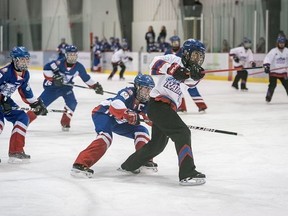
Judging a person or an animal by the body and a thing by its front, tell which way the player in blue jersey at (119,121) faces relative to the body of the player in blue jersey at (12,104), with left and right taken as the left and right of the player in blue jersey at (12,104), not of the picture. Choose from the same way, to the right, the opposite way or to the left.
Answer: the same way

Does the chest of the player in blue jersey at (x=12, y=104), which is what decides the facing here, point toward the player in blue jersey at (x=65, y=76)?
no

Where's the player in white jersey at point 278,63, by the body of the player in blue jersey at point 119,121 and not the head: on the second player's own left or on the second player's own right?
on the second player's own left

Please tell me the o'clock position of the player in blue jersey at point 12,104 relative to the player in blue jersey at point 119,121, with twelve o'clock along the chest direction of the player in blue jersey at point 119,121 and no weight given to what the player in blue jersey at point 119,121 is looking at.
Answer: the player in blue jersey at point 12,104 is roughly at 6 o'clock from the player in blue jersey at point 119,121.

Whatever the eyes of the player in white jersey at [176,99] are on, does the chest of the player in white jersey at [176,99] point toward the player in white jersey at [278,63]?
no

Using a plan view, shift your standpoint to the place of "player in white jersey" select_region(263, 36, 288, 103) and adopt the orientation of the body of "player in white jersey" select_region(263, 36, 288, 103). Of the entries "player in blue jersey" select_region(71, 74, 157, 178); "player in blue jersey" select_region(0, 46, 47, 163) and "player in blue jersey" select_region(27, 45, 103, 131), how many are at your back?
0

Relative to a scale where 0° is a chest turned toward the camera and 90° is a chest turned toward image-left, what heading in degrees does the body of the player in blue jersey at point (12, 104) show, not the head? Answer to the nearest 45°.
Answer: approximately 315°

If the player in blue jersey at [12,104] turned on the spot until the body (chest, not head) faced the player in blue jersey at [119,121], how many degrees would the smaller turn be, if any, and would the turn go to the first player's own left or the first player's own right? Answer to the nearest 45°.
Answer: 0° — they already face them

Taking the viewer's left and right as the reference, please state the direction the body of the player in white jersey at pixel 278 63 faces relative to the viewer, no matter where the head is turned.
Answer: facing the viewer

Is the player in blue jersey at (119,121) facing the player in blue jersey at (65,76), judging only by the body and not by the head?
no

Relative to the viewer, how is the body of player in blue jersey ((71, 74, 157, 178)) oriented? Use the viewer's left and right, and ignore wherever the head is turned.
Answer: facing the viewer and to the right of the viewer

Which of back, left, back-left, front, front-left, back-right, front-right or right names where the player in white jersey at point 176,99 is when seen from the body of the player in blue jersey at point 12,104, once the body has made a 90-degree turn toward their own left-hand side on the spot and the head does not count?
right

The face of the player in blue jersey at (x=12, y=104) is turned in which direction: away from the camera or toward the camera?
toward the camera
